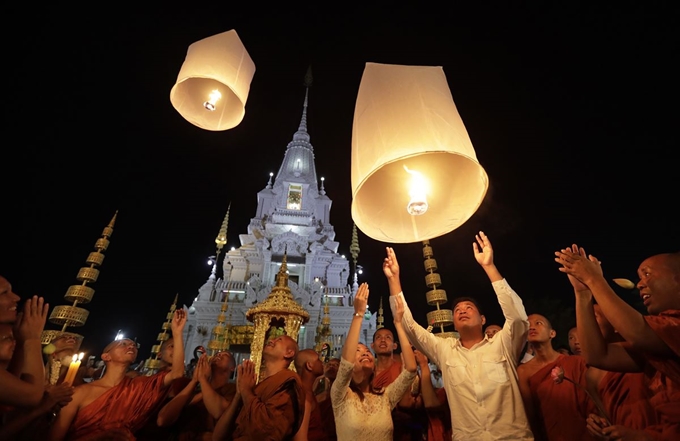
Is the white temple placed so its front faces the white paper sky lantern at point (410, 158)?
yes

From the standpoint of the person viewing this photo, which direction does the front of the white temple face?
facing the viewer

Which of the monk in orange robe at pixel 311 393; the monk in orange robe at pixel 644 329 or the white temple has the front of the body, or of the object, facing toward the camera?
the white temple

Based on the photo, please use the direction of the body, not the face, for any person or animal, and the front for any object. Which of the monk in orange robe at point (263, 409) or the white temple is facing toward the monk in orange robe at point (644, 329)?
the white temple

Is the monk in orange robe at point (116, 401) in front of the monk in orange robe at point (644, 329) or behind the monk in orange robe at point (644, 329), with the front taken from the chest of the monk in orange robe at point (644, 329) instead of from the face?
in front

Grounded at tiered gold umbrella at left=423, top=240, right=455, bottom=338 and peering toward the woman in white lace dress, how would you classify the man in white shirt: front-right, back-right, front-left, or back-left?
front-left

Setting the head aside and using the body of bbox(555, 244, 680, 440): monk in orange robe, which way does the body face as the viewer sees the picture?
to the viewer's left

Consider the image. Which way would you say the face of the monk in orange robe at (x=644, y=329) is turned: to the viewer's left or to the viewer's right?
to the viewer's left
